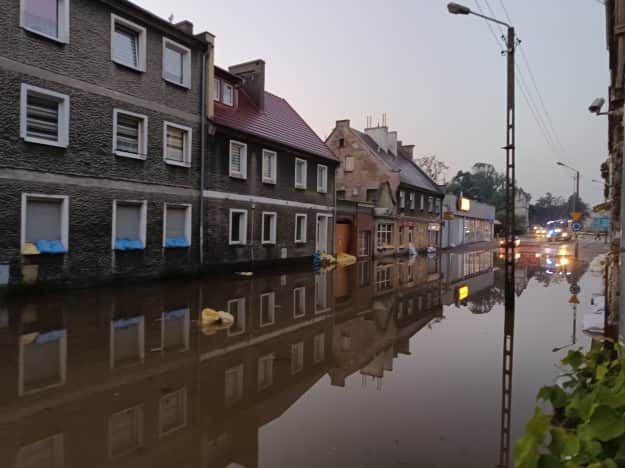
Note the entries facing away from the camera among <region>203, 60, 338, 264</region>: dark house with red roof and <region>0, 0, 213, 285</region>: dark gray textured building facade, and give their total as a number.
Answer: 0

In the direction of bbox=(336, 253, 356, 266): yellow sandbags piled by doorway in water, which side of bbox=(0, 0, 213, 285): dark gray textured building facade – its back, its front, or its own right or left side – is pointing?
left

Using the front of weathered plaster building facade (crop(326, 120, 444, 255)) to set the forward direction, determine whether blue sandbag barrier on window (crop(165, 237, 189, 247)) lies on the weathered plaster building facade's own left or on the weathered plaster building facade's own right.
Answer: on the weathered plaster building facade's own right

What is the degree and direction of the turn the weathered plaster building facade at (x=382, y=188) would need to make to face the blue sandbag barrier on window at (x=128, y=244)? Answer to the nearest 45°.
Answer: approximately 45° to its right

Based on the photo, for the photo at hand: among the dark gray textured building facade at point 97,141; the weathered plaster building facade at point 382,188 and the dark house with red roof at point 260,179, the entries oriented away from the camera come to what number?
0

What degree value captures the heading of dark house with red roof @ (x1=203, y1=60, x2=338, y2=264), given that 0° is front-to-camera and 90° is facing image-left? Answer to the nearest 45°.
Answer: approximately 315°

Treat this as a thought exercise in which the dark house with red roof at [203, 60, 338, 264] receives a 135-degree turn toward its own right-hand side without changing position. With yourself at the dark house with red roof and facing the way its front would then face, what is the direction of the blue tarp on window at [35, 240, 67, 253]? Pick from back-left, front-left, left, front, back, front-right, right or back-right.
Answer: front-left

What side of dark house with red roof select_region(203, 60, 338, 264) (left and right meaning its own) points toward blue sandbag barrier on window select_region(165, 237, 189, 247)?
right

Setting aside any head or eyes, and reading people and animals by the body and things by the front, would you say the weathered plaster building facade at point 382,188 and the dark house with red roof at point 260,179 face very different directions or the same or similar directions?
same or similar directions

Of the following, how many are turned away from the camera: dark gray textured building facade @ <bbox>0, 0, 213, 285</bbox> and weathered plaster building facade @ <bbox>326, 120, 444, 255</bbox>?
0

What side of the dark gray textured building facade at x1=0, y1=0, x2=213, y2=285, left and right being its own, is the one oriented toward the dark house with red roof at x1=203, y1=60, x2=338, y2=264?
left

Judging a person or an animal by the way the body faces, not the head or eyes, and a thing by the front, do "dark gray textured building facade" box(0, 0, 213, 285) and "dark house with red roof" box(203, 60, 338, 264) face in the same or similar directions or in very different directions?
same or similar directions
